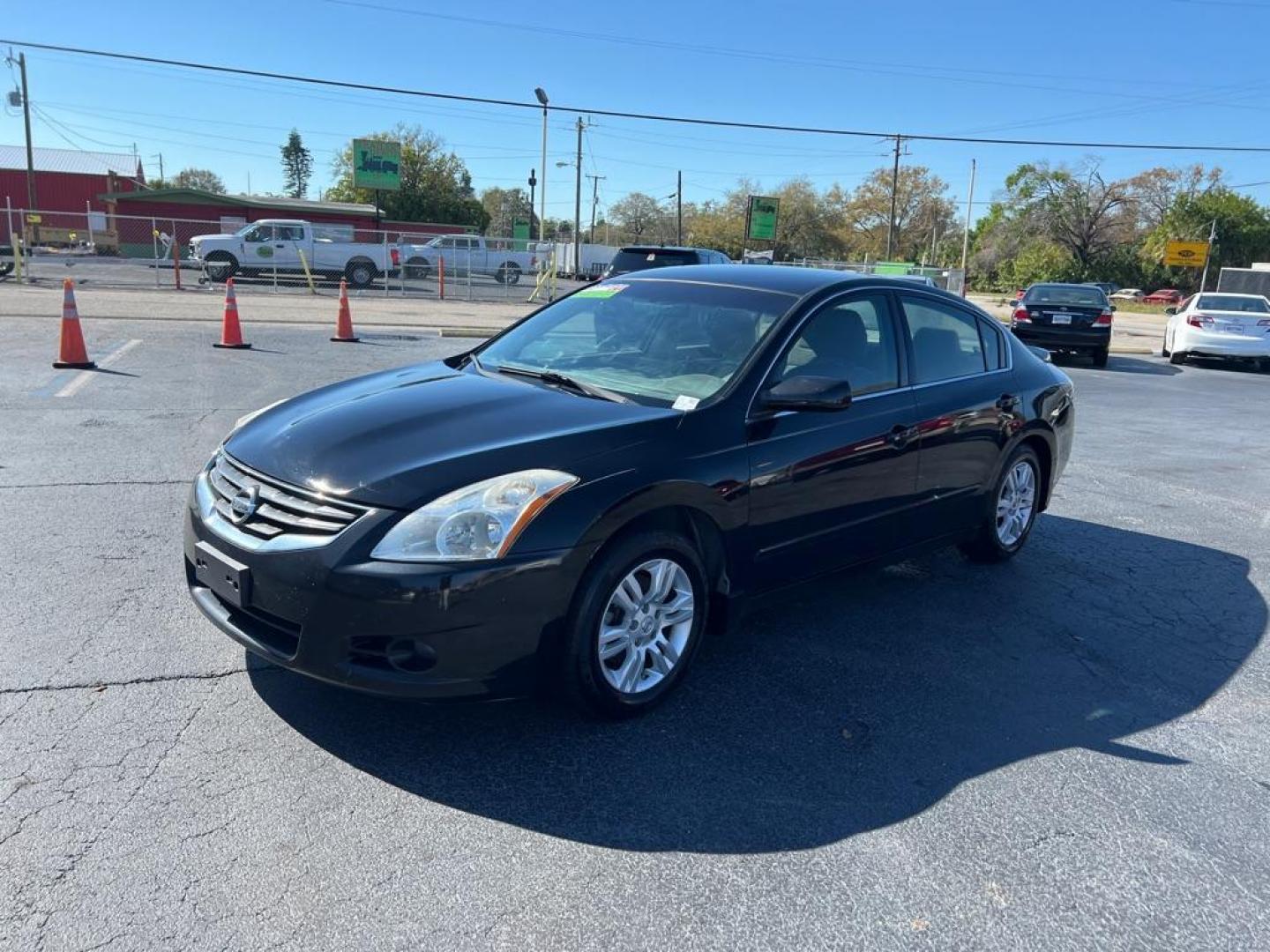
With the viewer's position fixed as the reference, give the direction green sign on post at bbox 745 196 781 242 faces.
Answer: facing the viewer

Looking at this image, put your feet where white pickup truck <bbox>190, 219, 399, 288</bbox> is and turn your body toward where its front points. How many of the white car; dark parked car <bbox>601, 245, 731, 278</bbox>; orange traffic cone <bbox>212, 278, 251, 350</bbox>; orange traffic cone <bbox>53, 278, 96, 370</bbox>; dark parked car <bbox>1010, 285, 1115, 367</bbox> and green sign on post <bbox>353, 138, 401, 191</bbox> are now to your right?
1

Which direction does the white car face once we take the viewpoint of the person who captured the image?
facing away from the viewer

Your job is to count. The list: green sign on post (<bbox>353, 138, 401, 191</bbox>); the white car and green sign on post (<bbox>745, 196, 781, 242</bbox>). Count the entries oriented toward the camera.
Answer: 2

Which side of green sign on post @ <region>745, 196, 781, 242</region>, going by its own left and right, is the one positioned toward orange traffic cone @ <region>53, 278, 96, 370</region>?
front

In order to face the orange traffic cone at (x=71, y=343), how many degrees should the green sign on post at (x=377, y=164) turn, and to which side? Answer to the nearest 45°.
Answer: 0° — it already faces it

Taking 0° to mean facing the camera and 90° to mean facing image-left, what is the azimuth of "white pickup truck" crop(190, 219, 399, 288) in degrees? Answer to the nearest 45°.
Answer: approximately 90°

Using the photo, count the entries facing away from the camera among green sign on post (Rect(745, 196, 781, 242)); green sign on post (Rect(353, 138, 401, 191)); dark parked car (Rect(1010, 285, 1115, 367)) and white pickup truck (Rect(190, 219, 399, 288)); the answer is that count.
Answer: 1

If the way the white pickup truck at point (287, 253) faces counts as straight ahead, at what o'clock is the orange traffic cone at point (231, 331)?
The orange traffic cone is roughly at 9 o'clock from the white pickup truck.

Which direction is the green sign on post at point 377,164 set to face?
toward the camera

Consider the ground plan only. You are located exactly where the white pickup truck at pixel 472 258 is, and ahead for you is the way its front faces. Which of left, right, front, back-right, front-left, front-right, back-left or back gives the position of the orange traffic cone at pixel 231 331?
left

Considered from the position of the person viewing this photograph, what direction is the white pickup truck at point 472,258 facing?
facing to the left of the viewer

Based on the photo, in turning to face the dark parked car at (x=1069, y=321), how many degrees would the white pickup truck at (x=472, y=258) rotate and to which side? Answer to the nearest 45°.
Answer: approximately 135° to its left

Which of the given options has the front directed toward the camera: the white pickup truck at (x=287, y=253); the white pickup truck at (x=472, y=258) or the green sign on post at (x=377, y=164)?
the green sign on post

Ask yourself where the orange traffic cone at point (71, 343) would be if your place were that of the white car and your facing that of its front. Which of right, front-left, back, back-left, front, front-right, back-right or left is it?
back-left

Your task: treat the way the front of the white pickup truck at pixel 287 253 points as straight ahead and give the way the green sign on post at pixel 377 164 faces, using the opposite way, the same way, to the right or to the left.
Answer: to the left

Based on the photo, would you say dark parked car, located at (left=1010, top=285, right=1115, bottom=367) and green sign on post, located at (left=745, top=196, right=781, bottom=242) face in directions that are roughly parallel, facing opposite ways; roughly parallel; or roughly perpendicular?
roughly parallel, facing opposite ways
